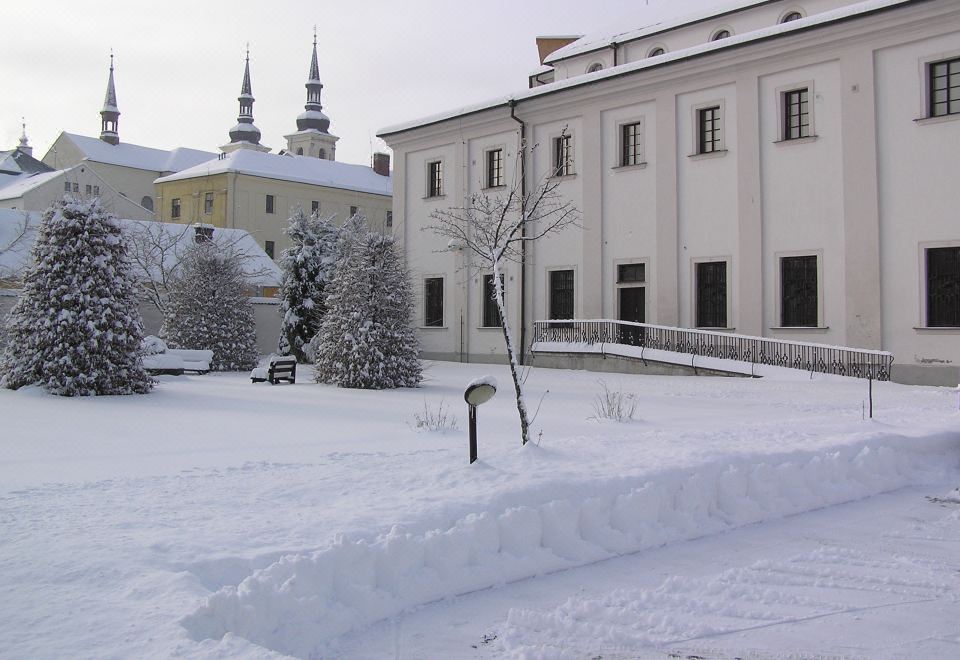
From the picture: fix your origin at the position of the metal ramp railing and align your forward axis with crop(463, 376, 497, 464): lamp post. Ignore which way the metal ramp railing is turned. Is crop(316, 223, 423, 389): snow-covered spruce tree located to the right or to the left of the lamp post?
right

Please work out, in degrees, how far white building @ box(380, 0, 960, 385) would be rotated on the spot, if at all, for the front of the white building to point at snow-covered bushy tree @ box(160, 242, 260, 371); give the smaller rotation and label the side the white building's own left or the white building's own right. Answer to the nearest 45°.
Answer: approximately 45° to the white building's own right

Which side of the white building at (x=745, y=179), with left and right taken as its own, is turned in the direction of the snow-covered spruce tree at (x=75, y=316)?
front

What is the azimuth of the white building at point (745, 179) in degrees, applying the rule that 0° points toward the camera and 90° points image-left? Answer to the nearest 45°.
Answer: approximately 45°

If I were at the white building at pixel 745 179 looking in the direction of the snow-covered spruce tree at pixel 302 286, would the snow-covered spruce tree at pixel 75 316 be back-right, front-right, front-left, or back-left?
front-left

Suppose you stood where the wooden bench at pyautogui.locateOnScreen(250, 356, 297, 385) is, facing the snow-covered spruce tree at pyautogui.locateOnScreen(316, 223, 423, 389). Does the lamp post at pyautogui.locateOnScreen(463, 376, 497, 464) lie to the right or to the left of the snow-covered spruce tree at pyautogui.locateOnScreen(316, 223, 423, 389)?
right

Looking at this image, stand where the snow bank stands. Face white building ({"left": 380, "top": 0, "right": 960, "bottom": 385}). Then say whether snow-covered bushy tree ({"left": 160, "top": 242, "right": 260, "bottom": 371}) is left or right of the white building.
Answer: left

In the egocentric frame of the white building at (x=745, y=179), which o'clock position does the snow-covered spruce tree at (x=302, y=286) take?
The snow-covered spruce tree is roughly at 2 o'clock from the white building.

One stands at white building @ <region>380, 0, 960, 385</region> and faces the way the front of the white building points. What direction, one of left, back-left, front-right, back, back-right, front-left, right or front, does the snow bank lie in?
front-left

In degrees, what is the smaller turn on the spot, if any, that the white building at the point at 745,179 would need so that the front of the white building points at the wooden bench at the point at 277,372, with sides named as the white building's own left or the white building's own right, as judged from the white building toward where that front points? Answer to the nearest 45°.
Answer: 0° — it already faces it

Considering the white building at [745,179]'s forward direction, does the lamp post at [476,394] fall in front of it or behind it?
in front
